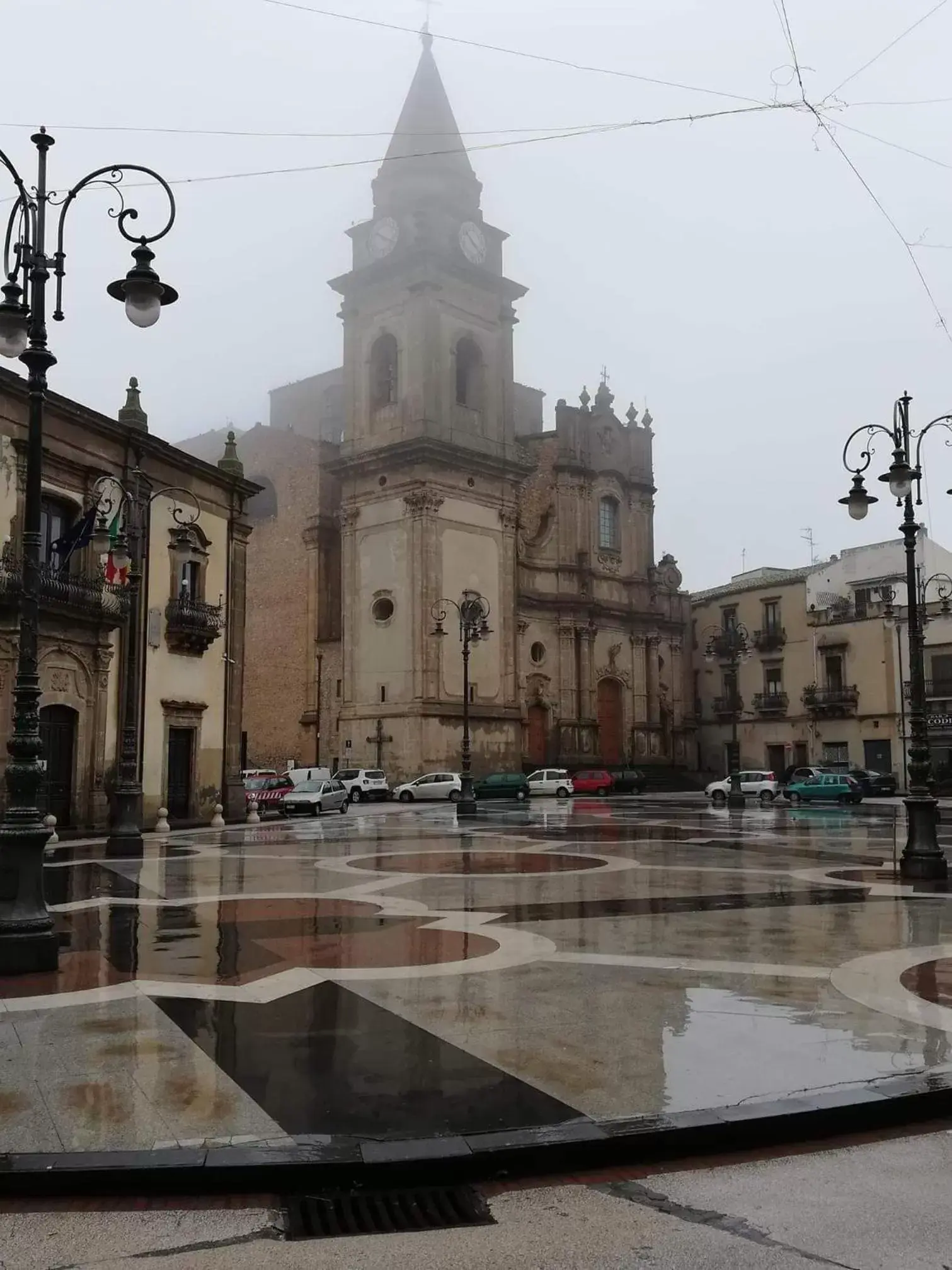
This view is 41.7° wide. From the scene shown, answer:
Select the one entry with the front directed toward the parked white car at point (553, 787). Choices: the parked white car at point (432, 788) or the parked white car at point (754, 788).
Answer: the parked white car at point (754, 788)

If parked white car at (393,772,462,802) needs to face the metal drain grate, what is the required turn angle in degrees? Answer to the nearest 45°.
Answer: approximately 90° to its left

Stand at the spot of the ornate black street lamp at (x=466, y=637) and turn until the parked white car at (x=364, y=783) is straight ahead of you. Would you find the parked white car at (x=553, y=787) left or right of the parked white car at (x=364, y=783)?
right

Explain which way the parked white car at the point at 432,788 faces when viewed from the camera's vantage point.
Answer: facing to the left of the viewer

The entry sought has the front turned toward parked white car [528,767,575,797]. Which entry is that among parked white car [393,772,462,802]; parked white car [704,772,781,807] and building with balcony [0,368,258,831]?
parked white car [704,772,781,807]

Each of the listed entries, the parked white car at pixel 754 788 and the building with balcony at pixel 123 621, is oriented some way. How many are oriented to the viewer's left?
1

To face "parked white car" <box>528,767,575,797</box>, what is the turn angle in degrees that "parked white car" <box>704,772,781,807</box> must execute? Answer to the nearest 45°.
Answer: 0° — it already faces it

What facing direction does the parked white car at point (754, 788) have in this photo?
to the viewer's left

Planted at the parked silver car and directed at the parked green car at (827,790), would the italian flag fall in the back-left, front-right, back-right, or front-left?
back-right

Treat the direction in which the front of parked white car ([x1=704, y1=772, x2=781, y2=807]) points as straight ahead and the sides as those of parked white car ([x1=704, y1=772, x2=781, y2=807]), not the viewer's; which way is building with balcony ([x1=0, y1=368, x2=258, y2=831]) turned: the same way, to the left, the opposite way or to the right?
the opposite way

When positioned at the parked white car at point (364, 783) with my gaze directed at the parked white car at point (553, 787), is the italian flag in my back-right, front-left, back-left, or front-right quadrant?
back-right

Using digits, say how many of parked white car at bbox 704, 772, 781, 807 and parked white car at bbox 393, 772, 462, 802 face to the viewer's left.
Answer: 2

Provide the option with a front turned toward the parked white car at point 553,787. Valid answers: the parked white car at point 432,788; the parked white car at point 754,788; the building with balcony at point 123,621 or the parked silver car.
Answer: the parked white car at point 754,788

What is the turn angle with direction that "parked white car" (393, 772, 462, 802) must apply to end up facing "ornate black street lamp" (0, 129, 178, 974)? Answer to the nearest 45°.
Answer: approximately 90° to its left

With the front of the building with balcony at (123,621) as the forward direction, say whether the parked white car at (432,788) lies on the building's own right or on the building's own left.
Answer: on the building's own left

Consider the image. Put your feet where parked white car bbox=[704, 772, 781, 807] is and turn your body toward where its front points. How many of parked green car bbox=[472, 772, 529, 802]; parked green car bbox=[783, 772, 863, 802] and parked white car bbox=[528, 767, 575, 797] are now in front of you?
2

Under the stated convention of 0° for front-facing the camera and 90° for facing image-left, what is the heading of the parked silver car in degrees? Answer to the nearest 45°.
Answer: approximately 45°

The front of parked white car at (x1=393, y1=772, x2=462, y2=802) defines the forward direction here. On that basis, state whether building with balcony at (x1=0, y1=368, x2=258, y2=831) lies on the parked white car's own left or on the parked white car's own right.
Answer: on the parked white car's own left
